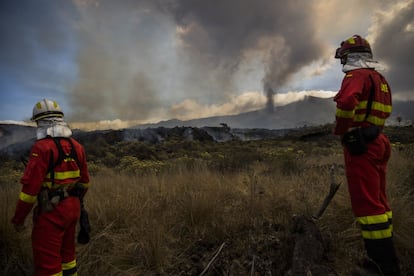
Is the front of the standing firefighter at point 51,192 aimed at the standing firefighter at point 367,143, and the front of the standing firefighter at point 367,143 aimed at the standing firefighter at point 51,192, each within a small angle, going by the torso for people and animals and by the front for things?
no

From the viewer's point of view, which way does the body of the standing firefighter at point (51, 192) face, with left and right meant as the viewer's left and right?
facing away from the viewer and to the left of the viewer

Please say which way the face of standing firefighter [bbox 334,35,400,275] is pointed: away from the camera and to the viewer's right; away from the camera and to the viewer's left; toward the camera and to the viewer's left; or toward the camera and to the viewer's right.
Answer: away from the camera and to the viewer's left

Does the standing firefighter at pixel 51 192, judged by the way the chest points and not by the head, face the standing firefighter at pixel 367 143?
no

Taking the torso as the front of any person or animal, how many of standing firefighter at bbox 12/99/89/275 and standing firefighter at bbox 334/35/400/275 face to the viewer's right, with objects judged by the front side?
0

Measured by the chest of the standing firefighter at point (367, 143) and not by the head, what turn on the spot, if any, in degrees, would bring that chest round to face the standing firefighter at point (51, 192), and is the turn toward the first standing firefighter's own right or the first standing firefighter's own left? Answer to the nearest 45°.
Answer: approximately 90° to the first standing firefighter's own left

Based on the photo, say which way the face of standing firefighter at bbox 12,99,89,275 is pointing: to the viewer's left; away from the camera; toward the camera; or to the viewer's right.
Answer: away from the camera

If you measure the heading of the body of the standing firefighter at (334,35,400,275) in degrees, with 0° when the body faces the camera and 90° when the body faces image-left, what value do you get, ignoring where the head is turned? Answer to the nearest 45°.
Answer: approximately 135°
